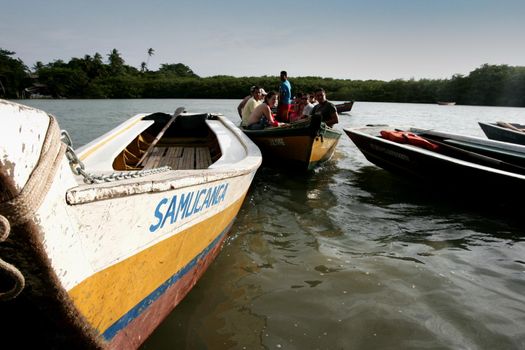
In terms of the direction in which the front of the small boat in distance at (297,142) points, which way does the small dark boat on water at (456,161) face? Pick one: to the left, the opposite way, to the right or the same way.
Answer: the opposite way

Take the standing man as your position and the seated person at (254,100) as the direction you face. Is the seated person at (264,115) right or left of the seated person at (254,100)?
left

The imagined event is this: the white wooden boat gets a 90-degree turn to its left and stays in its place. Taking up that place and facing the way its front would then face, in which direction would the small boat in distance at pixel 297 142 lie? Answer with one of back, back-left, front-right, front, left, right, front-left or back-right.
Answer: left

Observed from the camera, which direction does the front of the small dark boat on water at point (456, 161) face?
facing away from the viewer and to the left of the viewer

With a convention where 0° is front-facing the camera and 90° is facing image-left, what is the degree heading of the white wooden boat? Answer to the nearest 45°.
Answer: approximately 45°

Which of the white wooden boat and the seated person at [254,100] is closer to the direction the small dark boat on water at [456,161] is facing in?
the seated person

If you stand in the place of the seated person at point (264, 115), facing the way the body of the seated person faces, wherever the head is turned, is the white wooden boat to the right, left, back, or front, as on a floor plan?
right

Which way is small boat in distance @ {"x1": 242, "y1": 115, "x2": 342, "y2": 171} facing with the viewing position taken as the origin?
facing the viewer and to the right of the viewer

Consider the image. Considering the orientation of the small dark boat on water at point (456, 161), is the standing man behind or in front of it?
in front
